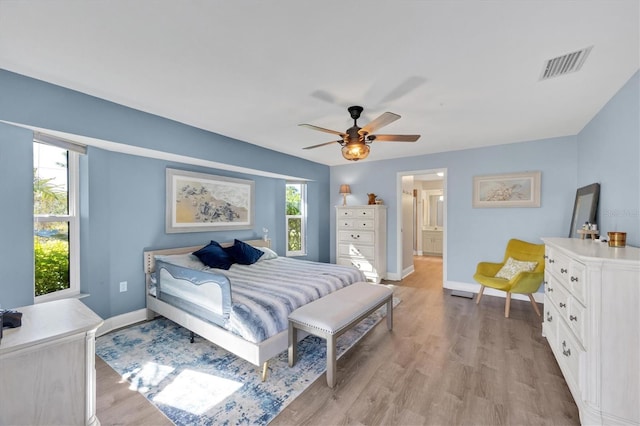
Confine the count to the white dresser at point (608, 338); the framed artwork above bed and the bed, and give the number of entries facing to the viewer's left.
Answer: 1

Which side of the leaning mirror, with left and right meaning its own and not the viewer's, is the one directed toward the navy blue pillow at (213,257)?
front

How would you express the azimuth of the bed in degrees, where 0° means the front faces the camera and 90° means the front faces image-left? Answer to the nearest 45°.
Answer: approximately 315°

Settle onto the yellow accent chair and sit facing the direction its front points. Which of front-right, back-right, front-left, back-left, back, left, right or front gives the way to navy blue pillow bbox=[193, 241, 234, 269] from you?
front

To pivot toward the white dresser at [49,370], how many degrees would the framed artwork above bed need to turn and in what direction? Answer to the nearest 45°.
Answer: approximately 45° to its right

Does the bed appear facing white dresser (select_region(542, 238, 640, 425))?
yes

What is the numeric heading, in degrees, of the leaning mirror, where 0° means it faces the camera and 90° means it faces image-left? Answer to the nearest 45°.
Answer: approximately 45°

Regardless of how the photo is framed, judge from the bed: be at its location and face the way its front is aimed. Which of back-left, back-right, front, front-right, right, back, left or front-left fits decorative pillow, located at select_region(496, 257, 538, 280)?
front-left

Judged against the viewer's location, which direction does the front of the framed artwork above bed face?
facing the viewer and to the right of the viewer

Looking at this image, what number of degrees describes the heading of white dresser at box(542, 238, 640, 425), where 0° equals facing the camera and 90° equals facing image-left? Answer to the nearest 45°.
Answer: approximately 90°

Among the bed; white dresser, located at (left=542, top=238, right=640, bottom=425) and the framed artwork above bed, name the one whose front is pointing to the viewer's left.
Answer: the white dresser

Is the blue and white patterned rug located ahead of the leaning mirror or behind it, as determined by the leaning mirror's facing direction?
ahead

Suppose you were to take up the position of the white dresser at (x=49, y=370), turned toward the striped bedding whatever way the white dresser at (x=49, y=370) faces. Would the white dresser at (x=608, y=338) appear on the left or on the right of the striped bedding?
right

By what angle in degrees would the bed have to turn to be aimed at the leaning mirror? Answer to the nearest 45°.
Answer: approximately 45° to its left
